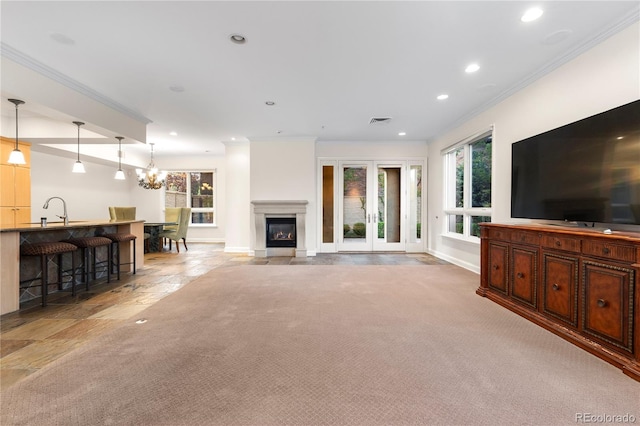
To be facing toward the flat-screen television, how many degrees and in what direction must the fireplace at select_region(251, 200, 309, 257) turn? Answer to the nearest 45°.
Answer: approximately 45° to its left

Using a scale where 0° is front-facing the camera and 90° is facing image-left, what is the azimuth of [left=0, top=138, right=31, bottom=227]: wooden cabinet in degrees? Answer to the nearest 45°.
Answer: approximately 315°

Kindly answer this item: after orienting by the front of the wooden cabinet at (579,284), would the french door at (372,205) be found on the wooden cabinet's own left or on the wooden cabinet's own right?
on the wooden cabinet's own right

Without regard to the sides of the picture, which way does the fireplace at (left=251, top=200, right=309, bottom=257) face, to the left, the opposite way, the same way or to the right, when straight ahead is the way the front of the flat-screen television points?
to the left

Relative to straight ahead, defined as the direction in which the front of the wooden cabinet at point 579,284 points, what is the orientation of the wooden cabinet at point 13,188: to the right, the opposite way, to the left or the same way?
the opposite way

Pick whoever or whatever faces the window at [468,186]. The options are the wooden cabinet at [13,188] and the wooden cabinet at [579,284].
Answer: the wooden cabinet at [13,188]

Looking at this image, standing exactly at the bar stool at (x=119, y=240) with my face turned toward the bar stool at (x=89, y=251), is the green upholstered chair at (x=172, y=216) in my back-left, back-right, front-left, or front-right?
back-right
